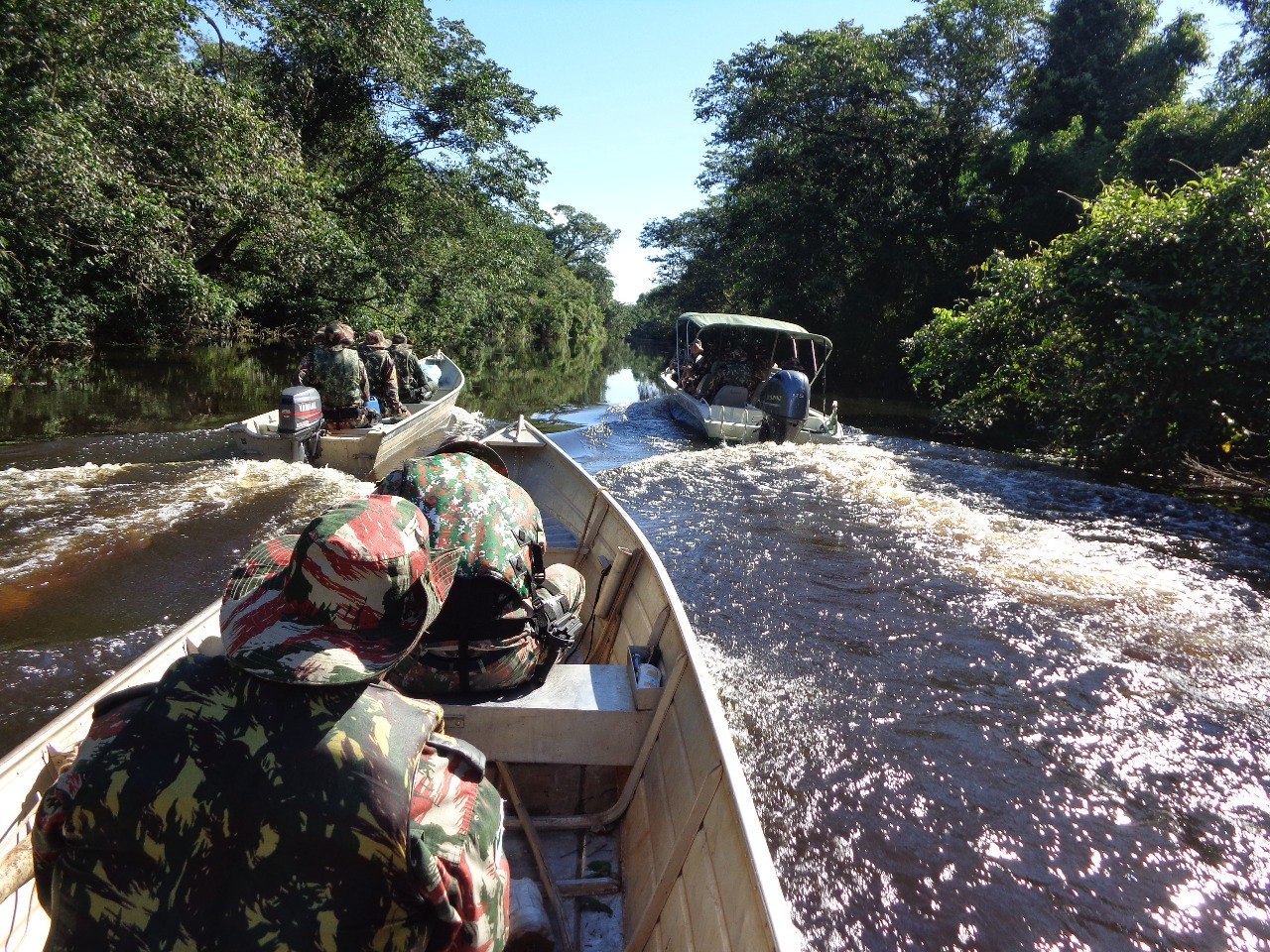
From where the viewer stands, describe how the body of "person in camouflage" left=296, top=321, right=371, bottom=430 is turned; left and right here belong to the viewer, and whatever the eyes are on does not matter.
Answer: facing away from the viewer

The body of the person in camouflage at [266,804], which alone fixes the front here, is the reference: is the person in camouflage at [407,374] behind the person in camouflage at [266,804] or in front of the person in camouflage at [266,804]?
in front

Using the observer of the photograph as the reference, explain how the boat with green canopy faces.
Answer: facing away from the viewer and to the left of the viewer

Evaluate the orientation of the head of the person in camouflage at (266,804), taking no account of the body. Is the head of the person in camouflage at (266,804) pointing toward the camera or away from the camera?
away from the camera

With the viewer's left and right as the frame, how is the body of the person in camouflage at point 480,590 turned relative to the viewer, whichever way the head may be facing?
facing away from the viewer

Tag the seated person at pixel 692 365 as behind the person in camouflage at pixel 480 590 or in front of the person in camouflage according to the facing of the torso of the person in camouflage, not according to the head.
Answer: in front

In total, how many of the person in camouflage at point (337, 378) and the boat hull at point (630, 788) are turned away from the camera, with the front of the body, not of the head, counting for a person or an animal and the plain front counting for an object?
2

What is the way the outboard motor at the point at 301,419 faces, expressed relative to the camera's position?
facing away from the viewer and to the right of the viewer

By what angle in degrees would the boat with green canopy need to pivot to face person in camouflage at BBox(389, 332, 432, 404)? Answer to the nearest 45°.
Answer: approximately 90° to its left

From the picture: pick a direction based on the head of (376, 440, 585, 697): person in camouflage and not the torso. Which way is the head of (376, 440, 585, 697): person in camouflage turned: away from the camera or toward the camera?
away from the camera

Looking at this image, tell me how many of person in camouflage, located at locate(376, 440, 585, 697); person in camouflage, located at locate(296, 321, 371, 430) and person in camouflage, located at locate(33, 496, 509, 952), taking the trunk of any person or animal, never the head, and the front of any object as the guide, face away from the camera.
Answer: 3

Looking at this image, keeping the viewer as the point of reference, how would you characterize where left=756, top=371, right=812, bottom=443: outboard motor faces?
facing away from the viewer and to the left of the viewer

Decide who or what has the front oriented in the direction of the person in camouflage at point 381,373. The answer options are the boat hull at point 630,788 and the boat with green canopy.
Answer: the boat hull

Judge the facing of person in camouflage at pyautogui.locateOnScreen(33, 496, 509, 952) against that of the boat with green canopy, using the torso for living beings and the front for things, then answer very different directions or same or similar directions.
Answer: same or similar directions

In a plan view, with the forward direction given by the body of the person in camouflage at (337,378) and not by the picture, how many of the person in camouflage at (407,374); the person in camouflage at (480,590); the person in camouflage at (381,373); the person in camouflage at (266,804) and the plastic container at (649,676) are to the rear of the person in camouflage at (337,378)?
3

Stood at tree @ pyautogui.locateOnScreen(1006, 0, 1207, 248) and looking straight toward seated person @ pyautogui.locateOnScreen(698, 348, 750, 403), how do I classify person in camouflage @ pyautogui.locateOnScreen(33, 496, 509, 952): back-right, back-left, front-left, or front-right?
front-left

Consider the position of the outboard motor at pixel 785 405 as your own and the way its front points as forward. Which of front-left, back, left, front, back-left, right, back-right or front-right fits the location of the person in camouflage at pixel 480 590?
back-left

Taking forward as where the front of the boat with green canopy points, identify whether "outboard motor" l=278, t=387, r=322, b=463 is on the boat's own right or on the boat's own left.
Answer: on the boat's own left

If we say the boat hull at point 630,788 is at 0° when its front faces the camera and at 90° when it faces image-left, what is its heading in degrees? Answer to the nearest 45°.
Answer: approximately 180°

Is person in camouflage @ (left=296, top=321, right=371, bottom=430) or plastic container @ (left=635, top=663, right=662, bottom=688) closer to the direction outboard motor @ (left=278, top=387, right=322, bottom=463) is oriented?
the person in camouflage

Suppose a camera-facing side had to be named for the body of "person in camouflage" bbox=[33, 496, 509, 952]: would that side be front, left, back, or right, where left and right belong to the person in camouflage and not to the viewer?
back

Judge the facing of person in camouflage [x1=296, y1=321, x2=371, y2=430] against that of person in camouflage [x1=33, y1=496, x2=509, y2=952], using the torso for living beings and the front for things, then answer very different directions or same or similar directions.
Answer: same or similar directions
